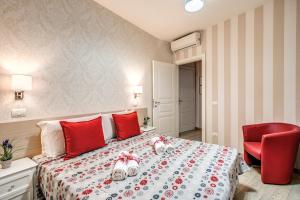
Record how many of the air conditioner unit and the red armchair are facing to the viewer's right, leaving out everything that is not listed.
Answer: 0

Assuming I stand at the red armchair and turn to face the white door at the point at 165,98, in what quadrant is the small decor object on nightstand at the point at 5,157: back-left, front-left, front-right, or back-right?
front-left

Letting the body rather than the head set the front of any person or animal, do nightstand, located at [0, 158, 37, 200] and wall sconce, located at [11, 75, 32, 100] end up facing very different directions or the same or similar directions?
same or similar directions

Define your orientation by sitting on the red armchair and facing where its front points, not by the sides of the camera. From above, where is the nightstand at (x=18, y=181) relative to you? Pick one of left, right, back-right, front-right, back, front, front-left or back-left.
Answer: front

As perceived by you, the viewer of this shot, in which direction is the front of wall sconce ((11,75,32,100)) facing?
facing the viewer and to the right of the viewer

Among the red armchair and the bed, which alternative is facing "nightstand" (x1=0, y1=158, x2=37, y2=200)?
the red armchair

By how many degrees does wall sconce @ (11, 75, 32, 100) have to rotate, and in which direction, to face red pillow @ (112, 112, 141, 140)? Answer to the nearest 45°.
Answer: approximately 45° to its left

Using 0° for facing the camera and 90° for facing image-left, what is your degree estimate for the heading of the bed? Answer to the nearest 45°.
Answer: approximately 315°

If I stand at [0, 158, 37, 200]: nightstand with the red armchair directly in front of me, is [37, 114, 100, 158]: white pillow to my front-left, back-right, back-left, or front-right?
front-left

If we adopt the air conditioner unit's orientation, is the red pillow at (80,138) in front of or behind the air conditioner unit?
in front

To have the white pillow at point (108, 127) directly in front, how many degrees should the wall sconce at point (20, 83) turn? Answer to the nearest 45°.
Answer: approximately 45° to its left

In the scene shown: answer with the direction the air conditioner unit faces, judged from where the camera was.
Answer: facing the viewer and to the left of the viewer
